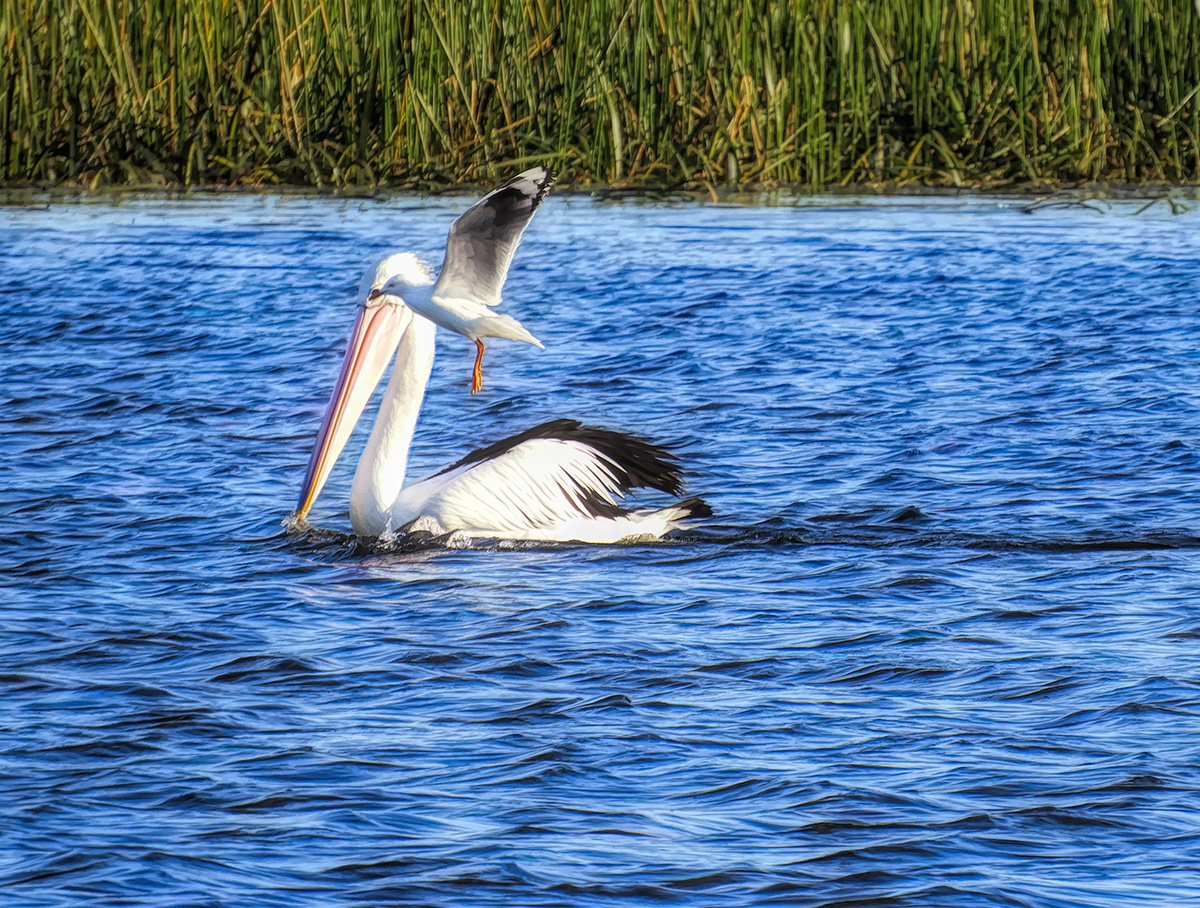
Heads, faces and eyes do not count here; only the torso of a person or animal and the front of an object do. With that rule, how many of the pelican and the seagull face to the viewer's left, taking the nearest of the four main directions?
2

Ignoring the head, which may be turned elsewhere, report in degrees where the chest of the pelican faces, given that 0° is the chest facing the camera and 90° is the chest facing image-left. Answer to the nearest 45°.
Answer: approximately 90°

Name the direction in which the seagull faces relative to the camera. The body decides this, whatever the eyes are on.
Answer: to the viewer's left
